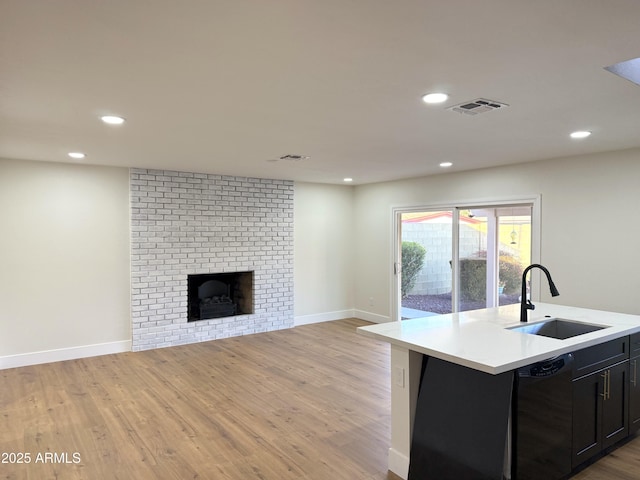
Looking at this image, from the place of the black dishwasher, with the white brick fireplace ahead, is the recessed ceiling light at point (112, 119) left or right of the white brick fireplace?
left

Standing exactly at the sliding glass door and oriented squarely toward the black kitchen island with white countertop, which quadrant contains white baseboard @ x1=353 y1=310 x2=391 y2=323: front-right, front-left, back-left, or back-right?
back-right

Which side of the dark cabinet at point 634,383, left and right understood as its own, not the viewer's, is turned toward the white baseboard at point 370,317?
back

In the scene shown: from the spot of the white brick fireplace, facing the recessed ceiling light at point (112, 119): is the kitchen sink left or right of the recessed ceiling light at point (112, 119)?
left

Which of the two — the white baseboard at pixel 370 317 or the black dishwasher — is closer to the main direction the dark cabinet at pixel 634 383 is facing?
the black dishwasher

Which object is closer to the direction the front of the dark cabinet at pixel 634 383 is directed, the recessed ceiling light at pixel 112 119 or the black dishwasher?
the black dishwasher

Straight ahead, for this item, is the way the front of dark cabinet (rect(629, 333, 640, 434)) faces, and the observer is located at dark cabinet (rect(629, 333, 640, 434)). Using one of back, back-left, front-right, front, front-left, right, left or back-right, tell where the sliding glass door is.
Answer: back

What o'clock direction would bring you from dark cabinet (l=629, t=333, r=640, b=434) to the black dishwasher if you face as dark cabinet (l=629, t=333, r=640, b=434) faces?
The black dishwasher is roughly at 2 o'clock from the dark cabinet.

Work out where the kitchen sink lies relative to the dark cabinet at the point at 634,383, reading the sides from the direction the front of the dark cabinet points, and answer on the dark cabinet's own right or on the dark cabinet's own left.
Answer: on the dark cabinet's own right

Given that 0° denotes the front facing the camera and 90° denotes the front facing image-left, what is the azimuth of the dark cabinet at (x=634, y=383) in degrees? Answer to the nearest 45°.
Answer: approximately 315°
